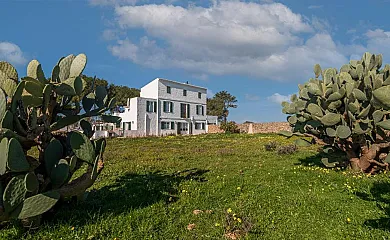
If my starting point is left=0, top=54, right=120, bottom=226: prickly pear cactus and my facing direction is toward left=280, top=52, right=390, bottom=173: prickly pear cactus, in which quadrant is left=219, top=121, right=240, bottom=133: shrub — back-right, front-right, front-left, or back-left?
front-left

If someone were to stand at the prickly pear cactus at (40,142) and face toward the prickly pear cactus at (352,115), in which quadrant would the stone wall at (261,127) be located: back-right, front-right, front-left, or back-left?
front-left

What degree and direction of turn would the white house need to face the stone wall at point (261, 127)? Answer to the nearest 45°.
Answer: approximately 45° to its left

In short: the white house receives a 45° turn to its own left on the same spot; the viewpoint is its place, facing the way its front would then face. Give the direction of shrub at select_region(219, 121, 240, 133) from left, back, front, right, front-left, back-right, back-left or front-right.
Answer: front

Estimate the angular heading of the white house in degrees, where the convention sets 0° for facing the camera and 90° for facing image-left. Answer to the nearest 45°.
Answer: approximately 315°

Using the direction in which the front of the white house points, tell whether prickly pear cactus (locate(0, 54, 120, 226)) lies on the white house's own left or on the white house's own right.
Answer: on the white house's own right

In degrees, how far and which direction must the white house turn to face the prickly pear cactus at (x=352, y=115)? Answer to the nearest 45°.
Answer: approximately 45° to its right
